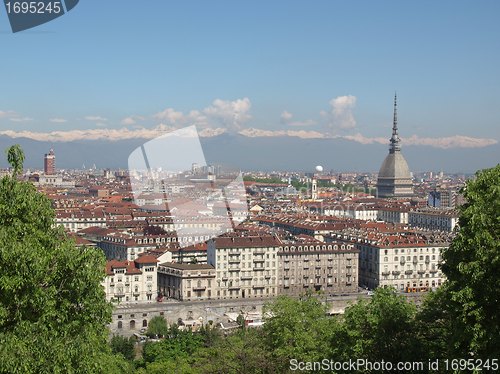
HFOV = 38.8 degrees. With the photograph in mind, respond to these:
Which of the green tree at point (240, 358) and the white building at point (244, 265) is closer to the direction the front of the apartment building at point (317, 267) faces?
the green tree

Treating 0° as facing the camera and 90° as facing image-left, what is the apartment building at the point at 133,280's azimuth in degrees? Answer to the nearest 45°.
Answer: approximately 0°

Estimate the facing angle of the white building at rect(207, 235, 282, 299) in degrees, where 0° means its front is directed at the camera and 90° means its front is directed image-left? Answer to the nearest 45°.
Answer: approximately 0°

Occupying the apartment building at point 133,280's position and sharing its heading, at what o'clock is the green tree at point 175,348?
The green tree is roughly at 12 o'clock from the apartment building.

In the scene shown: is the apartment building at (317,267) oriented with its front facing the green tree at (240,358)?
yes

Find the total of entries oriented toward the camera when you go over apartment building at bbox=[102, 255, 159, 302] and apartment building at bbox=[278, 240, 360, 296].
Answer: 2

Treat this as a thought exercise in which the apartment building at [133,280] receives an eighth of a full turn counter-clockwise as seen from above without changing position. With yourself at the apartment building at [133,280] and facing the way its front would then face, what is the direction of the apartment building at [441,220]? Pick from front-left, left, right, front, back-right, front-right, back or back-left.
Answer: left
